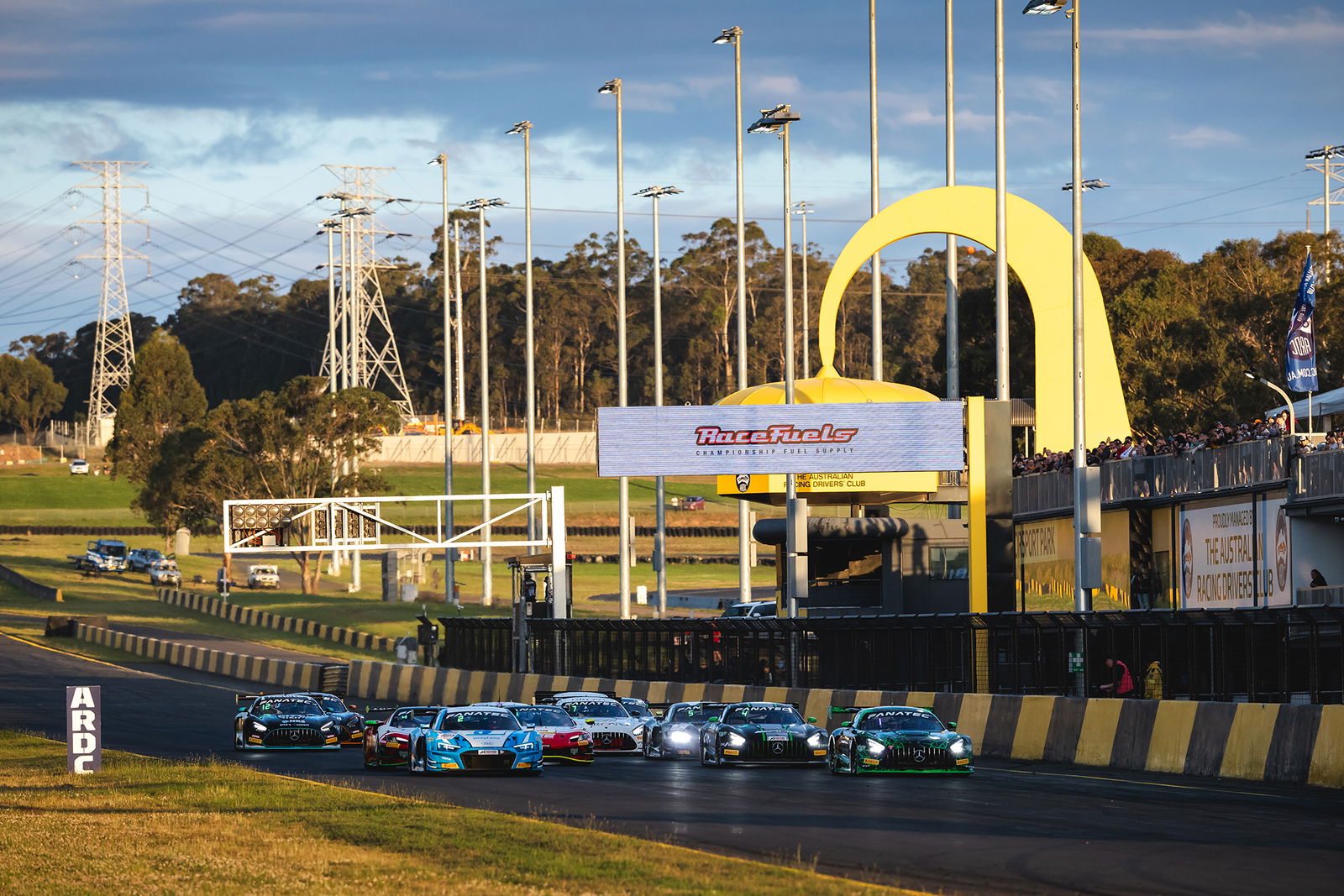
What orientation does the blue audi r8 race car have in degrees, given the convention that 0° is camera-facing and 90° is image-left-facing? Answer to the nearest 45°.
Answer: approximately 0°

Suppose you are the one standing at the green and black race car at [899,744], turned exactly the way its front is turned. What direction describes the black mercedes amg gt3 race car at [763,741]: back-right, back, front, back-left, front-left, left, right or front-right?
back-right

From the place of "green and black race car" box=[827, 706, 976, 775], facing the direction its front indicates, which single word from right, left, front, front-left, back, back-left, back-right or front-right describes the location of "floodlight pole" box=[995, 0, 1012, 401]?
back

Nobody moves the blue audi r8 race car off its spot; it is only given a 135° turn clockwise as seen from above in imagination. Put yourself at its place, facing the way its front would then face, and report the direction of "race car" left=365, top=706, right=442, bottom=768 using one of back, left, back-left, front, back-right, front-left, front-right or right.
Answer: front

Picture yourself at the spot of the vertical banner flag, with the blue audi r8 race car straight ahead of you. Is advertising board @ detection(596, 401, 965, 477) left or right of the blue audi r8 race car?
right

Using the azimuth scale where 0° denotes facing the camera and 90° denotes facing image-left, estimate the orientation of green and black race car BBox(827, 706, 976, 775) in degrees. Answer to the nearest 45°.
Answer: approximately 0°

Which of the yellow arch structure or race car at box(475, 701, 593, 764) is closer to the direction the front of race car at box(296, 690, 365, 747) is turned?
the race car

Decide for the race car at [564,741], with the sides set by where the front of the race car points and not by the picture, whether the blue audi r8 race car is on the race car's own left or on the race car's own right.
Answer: on the race car's own right

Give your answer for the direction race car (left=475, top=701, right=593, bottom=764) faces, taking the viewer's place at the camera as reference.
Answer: facing the viewer and to the right of the viewer
